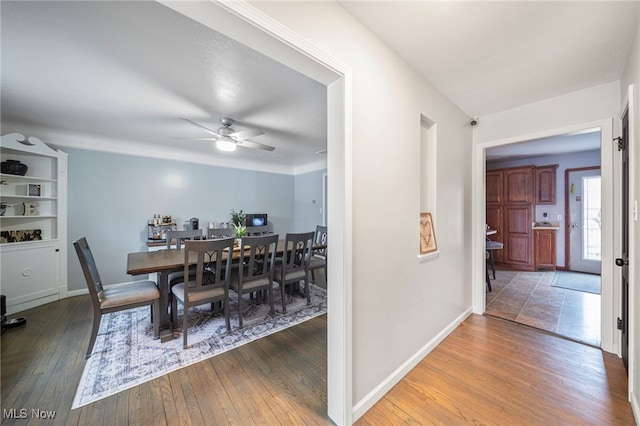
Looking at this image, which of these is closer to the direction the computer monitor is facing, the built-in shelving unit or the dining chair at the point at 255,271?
the dining chair

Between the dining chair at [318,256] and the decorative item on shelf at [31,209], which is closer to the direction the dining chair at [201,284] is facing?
the decorative item on shelf

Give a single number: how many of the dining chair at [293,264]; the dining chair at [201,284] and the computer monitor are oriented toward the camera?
1

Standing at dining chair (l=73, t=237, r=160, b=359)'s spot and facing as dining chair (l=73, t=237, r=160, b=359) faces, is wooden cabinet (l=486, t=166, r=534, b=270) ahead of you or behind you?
ahead

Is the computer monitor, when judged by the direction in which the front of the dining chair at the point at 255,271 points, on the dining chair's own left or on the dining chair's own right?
on the dining chair's own right

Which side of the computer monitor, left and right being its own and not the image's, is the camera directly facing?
front

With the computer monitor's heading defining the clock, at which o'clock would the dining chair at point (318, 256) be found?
The dining chair is roughly at 11 o'clock from the computer monitor.

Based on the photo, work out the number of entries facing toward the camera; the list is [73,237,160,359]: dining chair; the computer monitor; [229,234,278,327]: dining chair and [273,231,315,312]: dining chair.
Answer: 1

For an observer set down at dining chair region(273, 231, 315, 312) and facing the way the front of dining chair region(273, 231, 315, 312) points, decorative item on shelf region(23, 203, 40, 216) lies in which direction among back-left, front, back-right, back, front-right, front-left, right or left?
front-left

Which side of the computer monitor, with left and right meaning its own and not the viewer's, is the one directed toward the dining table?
front

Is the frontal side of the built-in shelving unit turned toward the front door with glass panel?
yes

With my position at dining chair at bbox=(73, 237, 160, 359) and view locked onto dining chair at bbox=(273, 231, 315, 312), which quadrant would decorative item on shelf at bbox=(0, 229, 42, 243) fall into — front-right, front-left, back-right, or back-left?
back-left

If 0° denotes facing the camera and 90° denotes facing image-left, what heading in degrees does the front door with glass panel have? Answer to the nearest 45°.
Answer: approximately 0°

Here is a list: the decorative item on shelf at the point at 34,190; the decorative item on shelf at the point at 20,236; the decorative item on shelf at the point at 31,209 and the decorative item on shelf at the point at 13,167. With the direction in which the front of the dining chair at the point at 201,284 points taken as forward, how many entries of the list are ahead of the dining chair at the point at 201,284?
4

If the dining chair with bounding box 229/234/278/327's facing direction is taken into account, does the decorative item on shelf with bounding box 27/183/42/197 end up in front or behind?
in front
